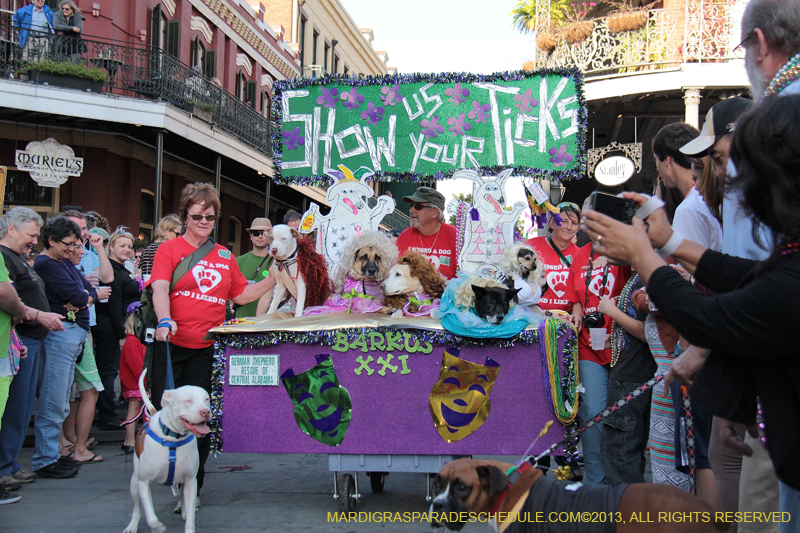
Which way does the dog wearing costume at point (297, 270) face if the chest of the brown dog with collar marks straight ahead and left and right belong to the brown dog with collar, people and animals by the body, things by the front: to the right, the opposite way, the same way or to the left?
to the left

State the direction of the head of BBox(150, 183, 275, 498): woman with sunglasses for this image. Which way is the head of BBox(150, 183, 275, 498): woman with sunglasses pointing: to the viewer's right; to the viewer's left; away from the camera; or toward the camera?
toward the camera

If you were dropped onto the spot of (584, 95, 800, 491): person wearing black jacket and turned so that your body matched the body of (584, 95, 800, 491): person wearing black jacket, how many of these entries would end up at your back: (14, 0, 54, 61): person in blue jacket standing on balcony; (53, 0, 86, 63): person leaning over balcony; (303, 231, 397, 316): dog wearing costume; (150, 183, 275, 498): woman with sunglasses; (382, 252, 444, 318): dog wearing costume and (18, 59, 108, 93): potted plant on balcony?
0

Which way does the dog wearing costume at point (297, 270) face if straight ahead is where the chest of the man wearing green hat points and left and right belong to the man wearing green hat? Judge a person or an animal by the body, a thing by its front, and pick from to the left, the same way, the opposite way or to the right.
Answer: the same way

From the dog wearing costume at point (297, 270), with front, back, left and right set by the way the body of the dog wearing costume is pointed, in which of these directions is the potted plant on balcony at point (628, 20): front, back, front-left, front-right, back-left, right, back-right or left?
back

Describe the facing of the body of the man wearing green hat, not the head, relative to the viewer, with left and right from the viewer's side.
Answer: facing the viewer and to the left of the viewer

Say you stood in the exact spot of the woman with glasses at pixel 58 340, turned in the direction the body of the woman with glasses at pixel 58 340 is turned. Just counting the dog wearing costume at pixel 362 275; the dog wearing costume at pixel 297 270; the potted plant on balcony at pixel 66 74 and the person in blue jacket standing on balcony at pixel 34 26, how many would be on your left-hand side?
2

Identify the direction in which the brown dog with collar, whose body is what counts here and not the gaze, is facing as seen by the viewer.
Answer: to the viewer's left

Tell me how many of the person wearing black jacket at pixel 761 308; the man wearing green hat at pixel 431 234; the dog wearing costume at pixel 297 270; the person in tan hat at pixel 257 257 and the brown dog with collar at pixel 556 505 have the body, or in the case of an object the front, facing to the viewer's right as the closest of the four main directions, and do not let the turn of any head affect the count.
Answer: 0

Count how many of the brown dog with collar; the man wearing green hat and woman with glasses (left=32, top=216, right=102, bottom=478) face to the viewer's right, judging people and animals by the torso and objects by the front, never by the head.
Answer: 1

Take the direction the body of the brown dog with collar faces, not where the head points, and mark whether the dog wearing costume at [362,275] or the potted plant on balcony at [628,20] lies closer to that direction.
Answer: the dog wearing costume

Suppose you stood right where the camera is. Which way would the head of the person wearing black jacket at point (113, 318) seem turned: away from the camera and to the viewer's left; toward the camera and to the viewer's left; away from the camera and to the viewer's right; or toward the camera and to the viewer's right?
toward the camera and to the viewer's right

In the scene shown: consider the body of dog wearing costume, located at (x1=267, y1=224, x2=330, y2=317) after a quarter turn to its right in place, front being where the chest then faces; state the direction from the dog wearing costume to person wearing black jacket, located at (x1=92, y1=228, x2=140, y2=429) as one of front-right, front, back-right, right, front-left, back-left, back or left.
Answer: front

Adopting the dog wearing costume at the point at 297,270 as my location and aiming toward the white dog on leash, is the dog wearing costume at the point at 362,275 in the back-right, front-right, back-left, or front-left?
back-left

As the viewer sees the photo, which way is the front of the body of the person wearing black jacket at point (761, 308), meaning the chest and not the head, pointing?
to the viewer's left
